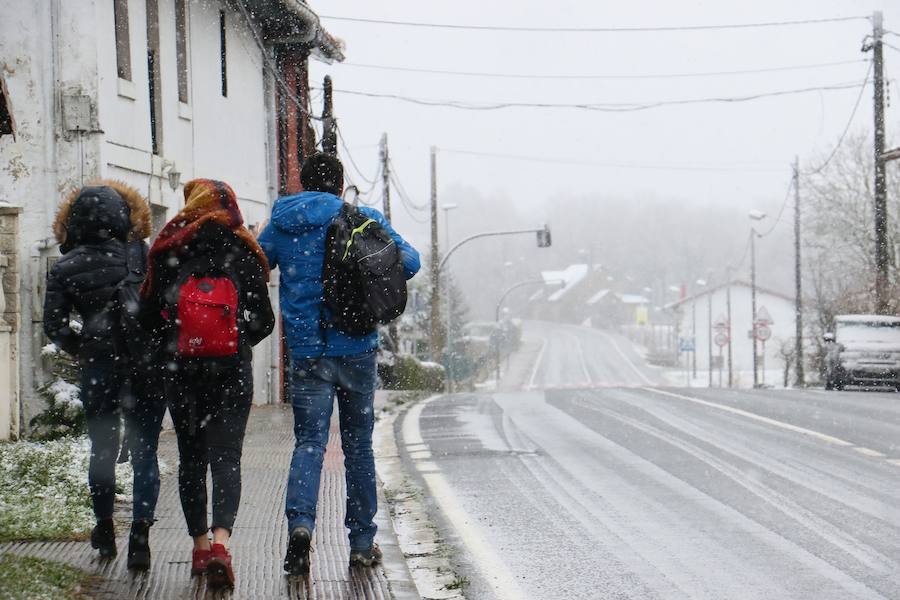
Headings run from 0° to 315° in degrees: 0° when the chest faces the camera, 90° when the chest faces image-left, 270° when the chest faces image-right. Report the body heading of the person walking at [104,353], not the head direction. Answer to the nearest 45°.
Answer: approximately 180°

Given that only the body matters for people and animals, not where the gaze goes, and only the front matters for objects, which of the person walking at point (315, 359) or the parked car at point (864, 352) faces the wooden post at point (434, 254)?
the person walking

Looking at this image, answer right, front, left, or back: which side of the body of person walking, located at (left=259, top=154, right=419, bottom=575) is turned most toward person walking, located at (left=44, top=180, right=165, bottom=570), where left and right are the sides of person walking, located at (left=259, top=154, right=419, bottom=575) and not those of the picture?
left

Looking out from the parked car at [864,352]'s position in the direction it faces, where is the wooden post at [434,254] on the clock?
The wooden post is roughly at 4 o'clock from the parked car.

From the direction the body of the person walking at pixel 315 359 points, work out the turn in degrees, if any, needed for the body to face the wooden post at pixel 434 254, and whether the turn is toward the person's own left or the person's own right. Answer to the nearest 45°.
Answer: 0° — they already face it

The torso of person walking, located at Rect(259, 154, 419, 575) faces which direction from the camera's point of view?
away from the camera

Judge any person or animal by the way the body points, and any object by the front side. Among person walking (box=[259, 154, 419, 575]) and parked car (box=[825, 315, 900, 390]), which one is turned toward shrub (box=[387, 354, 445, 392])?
the person walking

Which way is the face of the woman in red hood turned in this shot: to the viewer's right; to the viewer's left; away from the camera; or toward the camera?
away from the camera

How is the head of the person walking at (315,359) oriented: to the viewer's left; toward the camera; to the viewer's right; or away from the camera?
away from the camera

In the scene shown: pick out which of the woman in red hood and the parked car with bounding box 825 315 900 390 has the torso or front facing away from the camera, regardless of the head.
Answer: the woman in red hood

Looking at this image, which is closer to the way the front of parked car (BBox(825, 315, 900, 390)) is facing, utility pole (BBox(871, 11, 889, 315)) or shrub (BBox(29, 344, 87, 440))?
the shrub

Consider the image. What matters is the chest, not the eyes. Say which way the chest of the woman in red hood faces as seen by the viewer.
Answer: away from the camera

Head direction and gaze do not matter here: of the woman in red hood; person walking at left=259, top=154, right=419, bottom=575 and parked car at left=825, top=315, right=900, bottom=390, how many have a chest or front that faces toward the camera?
1
